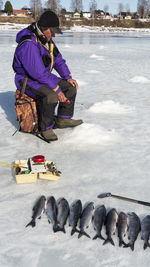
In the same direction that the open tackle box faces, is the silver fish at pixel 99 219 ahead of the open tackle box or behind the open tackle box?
ahead

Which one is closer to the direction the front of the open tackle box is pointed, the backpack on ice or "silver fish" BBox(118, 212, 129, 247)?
the silver fish

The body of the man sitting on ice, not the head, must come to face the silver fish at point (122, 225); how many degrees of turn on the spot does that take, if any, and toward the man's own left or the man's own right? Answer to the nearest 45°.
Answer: approximately 45° to the man's own right

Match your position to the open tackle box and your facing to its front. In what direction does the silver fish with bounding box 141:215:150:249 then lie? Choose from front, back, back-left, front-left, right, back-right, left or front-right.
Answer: front-left

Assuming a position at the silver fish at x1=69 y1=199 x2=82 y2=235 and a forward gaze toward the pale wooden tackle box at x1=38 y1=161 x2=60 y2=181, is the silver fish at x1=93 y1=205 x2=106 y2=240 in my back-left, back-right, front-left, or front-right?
back-right

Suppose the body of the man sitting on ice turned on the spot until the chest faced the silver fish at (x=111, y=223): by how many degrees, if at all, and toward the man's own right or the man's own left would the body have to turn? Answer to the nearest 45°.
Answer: approximately 45° to the man's own right

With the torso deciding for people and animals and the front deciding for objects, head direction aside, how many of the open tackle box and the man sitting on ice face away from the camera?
0

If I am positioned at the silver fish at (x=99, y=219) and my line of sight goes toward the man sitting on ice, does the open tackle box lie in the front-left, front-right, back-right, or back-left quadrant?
front-left

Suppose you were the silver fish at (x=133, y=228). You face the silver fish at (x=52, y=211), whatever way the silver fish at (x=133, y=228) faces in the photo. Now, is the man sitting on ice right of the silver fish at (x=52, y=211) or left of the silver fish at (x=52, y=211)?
right

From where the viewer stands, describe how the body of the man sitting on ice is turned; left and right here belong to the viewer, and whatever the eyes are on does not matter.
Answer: facing the viewer and to the right of the viewer

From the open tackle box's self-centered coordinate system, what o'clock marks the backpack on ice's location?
The backpack on ice is roughly at 6 o'clock from the open tackle box.
